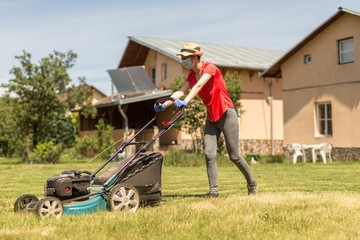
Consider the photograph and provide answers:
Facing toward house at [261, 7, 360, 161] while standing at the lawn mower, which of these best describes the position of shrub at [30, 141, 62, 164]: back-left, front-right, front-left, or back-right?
front-left

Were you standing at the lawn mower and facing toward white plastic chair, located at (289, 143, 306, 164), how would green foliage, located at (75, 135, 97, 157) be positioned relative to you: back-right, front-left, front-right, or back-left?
front-left

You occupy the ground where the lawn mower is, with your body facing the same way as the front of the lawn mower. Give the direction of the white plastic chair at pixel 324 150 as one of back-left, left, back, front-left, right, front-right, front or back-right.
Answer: back

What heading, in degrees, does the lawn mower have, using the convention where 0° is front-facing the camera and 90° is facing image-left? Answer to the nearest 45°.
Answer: approximately 45°

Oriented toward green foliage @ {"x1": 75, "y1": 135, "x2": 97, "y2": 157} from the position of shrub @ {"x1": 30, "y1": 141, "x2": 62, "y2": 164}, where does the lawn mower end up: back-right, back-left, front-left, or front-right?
back-right

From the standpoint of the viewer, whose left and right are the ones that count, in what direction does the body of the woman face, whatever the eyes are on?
facing the viewer and to the left of the viewer

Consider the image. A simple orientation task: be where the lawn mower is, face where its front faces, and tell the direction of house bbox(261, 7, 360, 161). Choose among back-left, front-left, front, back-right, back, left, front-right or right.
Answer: back

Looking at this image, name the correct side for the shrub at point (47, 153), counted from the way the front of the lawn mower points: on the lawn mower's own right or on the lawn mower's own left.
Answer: on the lawn mower's own right

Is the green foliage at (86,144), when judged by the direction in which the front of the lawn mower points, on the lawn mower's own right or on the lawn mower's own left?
on the lawn mower's own right

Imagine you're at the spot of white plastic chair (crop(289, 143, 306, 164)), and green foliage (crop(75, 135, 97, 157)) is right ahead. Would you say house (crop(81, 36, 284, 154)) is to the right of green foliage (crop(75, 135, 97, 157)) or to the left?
right

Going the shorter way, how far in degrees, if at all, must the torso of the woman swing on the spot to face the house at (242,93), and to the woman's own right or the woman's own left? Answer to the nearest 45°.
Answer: approximately 135° to the woman's own right

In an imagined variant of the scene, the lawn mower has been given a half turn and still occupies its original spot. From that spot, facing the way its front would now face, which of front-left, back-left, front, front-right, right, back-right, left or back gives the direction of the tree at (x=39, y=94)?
front-left

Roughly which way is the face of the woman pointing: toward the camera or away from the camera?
toward the camera

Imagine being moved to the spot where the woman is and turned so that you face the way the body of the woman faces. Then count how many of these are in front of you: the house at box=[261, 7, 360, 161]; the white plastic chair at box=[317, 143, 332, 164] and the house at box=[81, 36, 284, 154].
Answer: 0
